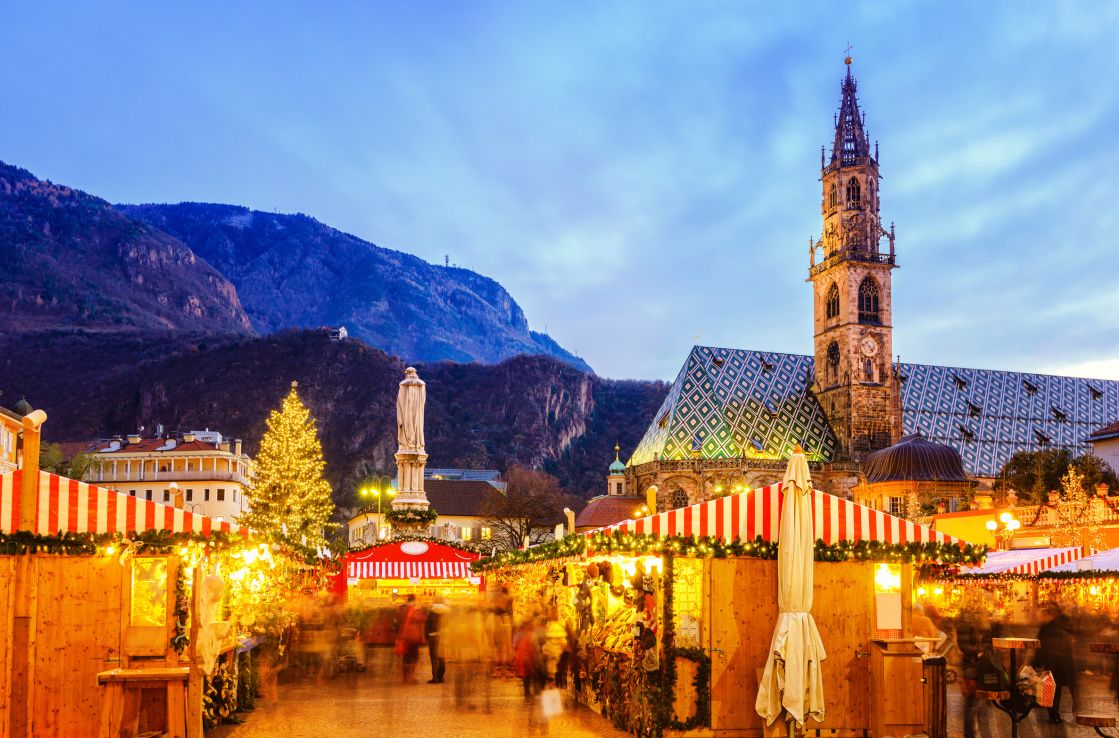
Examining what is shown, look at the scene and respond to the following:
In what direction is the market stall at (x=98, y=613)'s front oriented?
to the viewer's right

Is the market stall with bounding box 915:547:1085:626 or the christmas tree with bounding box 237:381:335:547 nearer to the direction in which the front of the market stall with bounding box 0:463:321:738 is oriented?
the market stall

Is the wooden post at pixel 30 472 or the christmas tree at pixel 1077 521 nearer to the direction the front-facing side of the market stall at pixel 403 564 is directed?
the wooden post

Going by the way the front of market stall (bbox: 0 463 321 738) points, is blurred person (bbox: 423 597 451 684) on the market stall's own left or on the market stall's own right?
on the market stall's own left

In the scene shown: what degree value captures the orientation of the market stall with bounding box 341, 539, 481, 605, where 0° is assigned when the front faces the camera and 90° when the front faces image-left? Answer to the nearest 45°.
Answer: approximately 0°

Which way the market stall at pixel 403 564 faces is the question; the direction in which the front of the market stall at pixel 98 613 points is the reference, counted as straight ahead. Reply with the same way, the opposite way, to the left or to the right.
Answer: to the right

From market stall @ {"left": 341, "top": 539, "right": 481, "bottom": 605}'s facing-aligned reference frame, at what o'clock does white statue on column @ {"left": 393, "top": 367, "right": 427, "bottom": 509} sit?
The white statue on column is roughly at 6 o'clock from the market stall.

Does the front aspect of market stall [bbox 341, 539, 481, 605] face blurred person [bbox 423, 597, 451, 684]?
yes

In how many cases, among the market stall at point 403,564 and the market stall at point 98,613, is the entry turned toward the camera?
1
